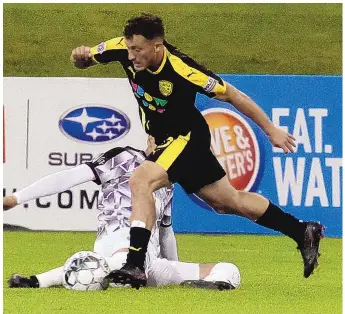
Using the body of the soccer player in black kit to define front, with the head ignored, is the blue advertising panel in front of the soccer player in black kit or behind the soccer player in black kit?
behind

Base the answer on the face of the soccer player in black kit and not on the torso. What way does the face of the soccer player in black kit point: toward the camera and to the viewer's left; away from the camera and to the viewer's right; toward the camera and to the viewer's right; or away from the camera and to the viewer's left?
toward the camera and to the viewer's left

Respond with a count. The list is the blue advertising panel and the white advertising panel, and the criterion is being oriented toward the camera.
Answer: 2

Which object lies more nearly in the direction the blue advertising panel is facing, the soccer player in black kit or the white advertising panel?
the soccer player in black kit

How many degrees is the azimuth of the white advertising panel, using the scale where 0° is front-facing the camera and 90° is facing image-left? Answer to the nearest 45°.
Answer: approximately 0°

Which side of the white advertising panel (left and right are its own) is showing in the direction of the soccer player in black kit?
front

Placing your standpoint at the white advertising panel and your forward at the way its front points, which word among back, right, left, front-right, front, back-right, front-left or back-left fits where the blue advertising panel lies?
left

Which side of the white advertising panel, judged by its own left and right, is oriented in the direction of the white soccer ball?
front

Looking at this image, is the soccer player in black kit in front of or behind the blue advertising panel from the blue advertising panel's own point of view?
in front

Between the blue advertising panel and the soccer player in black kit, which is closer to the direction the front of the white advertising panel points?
the soccer player in black kit

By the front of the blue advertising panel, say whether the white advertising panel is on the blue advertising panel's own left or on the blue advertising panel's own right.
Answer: on the blue advertising panel's own right
